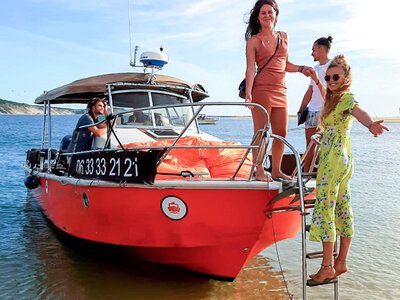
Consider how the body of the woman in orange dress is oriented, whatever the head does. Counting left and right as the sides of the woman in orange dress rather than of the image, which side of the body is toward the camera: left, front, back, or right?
front

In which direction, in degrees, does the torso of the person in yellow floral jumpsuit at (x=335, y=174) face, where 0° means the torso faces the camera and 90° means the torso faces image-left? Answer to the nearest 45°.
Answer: approximately 45°

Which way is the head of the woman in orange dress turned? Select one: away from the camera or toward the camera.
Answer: toward the camera

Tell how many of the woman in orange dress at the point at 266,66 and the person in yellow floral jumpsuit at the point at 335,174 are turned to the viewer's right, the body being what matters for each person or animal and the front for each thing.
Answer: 0
